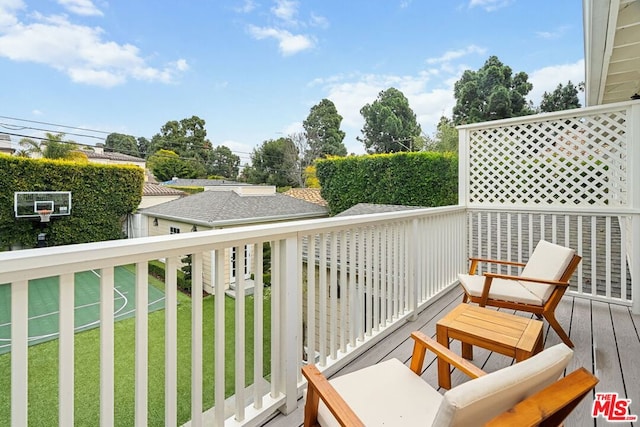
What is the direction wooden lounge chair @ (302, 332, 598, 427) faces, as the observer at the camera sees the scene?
facing away from the viewer and to the left of the viewer

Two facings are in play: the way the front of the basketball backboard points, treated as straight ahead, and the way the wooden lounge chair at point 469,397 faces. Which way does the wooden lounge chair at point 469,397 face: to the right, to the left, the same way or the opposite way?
the opposite way

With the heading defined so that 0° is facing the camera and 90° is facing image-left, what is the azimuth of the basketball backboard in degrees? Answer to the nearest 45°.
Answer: approximately 0°

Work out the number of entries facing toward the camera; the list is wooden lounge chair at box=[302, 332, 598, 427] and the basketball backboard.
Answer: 1

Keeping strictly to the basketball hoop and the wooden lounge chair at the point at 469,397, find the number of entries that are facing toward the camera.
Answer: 1

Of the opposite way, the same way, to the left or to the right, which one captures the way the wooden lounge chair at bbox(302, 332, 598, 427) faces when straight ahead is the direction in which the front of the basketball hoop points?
the opposite way

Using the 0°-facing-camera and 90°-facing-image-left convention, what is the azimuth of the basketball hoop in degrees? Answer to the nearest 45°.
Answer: approximately 0°

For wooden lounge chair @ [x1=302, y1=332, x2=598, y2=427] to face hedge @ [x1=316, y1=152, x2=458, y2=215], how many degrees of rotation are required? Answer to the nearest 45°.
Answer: approximately 45° to its right
